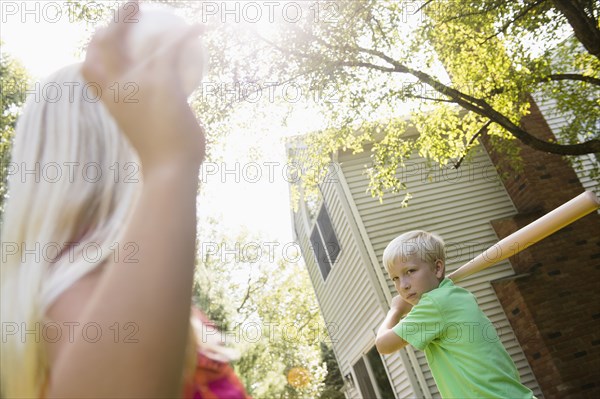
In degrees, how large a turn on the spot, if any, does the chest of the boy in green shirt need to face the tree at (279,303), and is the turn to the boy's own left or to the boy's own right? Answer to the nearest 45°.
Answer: approximately 90° to the boy's own right

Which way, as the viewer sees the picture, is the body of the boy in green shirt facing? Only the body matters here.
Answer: to the viewer's left

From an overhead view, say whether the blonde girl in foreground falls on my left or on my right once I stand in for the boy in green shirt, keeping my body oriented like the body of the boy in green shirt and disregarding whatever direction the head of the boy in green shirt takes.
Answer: on my left

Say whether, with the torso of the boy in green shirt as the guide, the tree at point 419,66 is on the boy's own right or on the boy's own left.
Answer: on the boy's own right

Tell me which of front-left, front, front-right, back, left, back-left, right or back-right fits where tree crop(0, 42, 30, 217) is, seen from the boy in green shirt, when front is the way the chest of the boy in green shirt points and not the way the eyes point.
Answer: front-right
